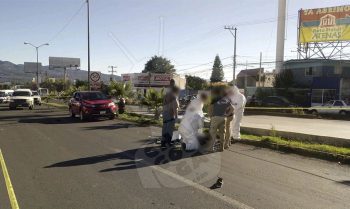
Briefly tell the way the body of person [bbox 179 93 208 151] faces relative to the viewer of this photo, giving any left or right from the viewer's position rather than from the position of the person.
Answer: facing away from the viewer and to the right of the viewer

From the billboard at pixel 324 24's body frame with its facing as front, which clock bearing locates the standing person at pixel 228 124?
The standing person is roughly at 12 o'clock from the billboard.

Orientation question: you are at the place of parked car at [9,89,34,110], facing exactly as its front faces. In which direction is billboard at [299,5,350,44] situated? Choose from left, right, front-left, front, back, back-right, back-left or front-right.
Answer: left

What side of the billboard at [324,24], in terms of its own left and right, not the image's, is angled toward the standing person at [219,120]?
front

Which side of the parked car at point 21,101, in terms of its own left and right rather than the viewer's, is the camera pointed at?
front

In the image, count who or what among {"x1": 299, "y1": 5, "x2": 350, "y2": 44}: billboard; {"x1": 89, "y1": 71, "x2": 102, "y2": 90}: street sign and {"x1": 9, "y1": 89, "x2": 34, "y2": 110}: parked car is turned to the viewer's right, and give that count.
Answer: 0

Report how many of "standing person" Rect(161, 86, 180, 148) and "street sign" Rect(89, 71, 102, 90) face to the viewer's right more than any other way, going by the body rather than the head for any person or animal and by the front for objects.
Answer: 1

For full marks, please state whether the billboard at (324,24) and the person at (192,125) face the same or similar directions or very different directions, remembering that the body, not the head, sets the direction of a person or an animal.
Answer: very different directions

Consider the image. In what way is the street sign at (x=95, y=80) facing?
toward the camera
